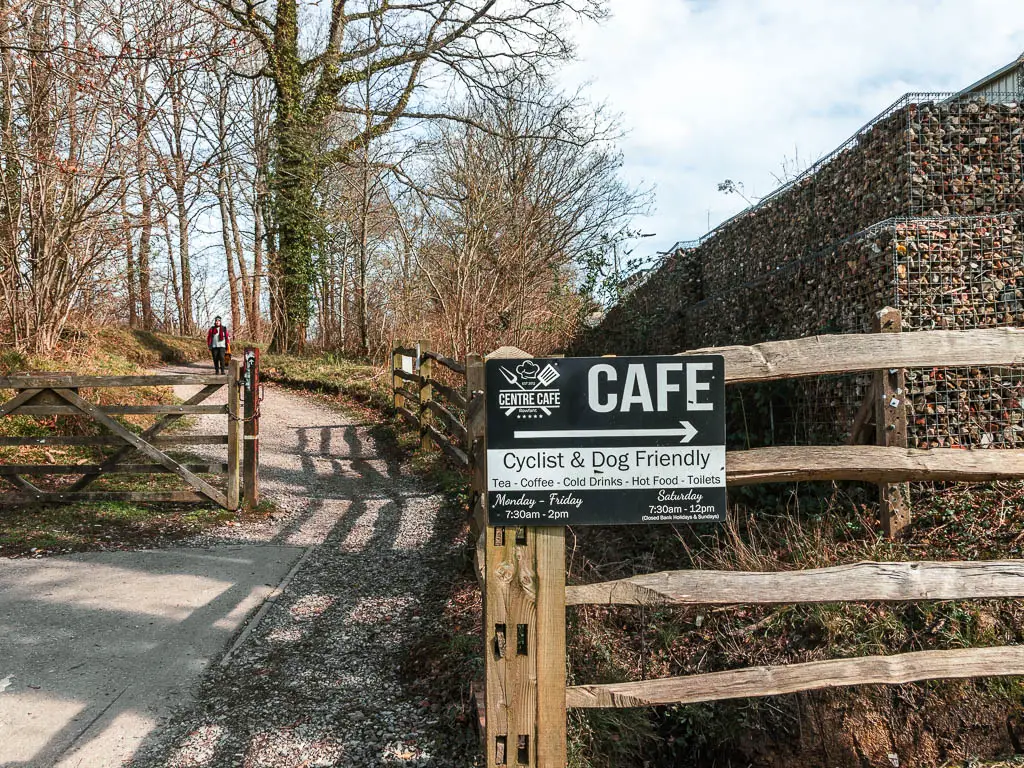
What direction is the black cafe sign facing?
toward the camera

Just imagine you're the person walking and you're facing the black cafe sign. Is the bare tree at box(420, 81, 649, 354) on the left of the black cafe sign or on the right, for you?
left

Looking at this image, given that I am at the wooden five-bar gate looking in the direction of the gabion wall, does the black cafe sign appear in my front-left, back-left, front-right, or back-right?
front-right

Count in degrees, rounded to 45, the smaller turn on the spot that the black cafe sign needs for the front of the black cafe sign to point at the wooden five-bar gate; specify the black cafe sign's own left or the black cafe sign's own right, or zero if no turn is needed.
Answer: approximately 135° to the black cafe sign's own right

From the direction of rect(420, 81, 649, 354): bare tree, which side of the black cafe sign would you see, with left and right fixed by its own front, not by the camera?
back

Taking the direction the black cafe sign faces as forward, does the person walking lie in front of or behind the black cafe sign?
behind

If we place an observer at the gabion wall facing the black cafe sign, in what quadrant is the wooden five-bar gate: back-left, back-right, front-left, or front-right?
front-right

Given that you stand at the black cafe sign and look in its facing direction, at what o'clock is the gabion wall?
The gabion wall is roughly at 7 o'clock from the black cafe sign.
